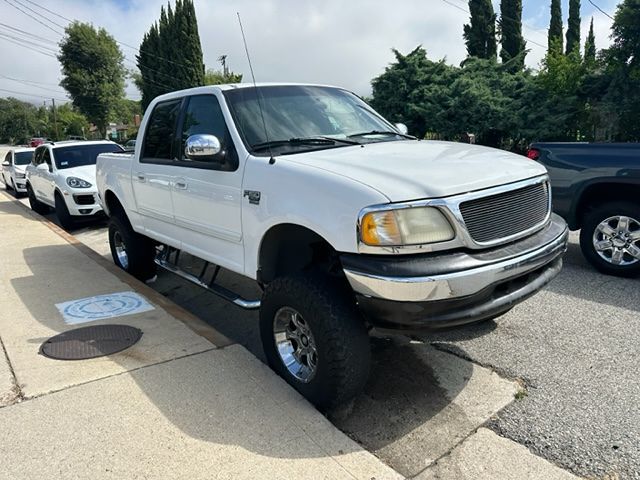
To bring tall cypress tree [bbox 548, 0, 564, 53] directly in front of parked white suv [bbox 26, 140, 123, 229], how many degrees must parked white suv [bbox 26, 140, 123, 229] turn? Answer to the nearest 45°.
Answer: approximately 90° to its left

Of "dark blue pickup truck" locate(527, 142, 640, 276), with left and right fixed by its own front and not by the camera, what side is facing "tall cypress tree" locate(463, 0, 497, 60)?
left

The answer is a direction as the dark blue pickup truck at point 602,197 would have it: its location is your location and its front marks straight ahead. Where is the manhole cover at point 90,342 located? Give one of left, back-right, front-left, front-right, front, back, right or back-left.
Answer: back-right

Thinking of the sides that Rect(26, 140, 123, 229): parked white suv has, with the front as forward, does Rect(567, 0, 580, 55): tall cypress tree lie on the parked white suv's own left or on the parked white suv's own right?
on the parked white suv's own left

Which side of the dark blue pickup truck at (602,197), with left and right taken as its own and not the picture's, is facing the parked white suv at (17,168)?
back

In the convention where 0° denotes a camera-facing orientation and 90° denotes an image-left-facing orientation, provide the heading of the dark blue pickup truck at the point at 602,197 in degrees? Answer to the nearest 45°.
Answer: approximately 270°

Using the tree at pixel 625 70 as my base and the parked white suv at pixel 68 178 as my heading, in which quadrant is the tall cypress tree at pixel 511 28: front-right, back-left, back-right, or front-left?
back-right

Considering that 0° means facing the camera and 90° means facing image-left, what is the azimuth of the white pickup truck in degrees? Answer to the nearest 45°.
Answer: approximately 315°

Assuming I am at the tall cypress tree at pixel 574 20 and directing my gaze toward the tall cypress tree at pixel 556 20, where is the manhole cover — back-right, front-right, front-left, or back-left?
front-left

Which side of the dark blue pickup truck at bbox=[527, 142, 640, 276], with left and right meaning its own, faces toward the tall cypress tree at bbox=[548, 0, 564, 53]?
left

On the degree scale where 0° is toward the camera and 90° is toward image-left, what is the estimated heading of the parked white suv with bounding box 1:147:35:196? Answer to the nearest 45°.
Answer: approximately 315°

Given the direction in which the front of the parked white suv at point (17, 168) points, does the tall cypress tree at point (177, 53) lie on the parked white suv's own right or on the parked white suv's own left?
on the parked white suv's own left

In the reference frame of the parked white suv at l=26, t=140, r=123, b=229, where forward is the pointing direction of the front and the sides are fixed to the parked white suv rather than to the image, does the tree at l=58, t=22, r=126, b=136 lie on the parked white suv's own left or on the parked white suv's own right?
on the parked white suv's own left

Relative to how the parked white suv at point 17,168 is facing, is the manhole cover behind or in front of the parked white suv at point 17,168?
in front
